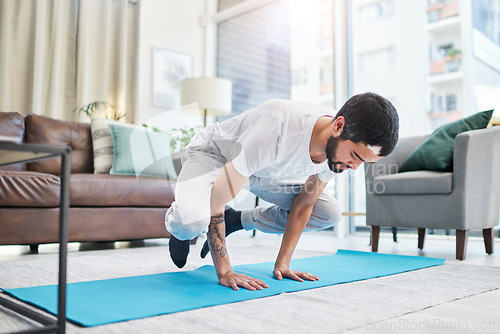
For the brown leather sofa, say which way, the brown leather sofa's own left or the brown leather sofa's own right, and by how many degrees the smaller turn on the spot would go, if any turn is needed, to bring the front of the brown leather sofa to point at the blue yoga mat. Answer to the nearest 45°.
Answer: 0° — it already faces it

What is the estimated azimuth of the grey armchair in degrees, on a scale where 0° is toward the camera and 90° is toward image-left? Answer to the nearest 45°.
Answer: approximately 45°

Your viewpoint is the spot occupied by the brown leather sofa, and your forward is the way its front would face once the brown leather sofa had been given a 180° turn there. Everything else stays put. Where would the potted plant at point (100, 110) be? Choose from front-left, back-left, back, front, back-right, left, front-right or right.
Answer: front

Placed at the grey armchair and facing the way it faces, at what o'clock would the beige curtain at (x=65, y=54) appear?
The beige curtain is roughly at 2 o'clock from the grey armchair.

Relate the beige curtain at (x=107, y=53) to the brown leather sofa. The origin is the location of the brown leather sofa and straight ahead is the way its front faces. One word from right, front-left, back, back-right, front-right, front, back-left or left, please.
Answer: back

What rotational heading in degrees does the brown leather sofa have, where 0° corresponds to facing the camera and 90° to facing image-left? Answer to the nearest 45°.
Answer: approximately 0°

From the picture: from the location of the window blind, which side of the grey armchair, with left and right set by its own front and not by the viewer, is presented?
right

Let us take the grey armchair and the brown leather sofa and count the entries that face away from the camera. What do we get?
0

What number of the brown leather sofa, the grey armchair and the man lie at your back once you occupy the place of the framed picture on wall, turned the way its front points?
0

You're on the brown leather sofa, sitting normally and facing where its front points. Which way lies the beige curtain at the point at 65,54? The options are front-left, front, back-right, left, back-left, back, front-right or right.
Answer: back

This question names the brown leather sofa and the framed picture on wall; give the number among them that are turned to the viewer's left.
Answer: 0

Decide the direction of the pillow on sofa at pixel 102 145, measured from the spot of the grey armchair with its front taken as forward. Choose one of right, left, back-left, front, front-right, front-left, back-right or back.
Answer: front-right

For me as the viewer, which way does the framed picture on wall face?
facing the viewer and to the right of the viewer

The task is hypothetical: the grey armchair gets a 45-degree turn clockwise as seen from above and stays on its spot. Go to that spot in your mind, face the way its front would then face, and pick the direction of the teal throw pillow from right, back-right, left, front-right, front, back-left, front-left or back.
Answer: front

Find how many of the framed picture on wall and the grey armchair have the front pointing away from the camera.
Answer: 0
